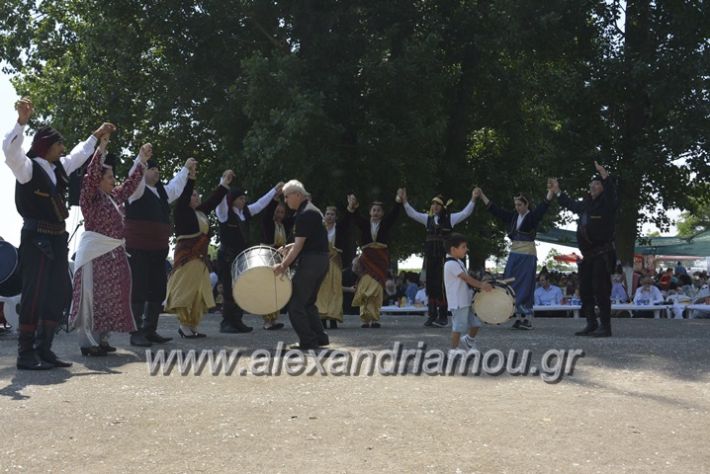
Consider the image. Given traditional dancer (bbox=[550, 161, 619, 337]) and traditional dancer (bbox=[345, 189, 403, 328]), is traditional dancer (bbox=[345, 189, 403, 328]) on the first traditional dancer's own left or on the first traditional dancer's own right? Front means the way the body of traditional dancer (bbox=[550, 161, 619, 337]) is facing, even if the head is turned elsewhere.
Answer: on the first traditional dancer's own right

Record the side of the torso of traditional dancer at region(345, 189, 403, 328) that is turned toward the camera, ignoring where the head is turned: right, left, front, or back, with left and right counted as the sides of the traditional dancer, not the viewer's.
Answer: front

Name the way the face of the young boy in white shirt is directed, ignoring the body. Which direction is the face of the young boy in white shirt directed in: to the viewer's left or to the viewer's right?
to the viewer's right

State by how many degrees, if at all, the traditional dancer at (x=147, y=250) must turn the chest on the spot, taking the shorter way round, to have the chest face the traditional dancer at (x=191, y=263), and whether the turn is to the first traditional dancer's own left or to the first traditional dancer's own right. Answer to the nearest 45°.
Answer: approximately 90° to the first traditional dancer's own left

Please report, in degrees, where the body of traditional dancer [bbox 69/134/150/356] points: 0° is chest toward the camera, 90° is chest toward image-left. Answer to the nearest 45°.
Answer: approximately 315°

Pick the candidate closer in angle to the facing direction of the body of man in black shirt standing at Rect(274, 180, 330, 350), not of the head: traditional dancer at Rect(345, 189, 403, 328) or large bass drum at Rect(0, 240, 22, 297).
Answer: the large bass drum

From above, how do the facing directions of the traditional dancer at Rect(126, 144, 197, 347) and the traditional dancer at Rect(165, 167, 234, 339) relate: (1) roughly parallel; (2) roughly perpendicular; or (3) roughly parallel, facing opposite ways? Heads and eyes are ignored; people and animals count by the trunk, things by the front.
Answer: roughly parallel

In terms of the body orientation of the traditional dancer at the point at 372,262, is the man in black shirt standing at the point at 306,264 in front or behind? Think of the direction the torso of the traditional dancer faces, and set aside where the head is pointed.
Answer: in front

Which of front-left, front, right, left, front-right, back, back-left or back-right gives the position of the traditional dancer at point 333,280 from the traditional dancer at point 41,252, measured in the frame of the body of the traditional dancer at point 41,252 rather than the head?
left

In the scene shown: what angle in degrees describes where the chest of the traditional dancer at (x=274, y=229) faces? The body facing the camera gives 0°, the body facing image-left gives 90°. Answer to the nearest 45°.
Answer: approximately 315°

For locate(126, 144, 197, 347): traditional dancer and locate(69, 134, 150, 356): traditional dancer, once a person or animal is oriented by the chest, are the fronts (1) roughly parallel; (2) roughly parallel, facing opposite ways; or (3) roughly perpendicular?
roughly parallel

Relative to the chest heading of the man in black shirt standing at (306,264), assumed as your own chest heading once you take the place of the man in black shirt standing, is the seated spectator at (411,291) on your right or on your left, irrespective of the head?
on your right

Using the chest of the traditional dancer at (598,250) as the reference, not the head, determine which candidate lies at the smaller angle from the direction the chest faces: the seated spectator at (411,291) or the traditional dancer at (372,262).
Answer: the traditional dancer

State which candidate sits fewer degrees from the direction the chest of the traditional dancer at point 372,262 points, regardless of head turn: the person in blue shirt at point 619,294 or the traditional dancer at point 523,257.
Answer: the traditional dancer

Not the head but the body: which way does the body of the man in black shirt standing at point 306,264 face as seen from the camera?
to the viewer's left
